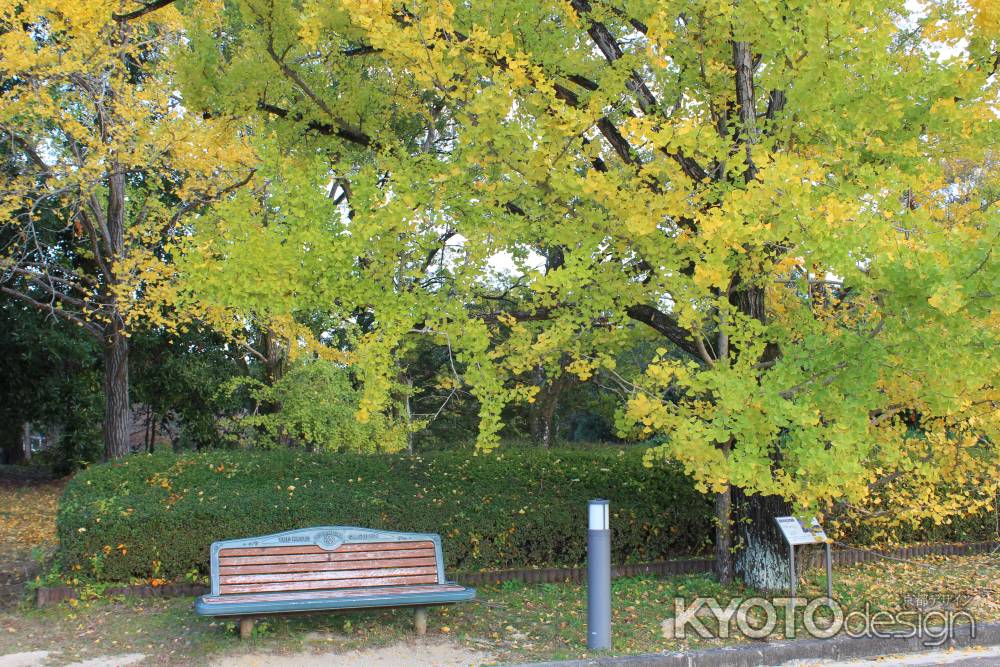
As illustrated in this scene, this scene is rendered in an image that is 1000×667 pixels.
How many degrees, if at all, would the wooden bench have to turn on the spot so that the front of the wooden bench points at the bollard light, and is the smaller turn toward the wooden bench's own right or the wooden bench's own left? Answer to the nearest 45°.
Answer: approximately 45° to the wooden bench's own left

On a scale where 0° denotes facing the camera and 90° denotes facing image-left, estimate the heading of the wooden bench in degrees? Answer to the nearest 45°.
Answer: approximately 0°

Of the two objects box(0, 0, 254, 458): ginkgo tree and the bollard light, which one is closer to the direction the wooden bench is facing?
the bollard light

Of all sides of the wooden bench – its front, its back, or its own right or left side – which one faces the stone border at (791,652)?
left

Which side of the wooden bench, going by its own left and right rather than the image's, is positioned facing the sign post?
left

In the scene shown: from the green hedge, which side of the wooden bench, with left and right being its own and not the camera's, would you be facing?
back

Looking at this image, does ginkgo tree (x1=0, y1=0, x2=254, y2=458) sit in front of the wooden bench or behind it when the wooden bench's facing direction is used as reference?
behind

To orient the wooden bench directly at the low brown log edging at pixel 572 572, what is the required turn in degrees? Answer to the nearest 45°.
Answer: approximately 135° to its left
